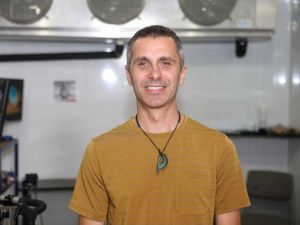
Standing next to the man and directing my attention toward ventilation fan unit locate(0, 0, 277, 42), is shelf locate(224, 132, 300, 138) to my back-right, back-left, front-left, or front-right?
front-right

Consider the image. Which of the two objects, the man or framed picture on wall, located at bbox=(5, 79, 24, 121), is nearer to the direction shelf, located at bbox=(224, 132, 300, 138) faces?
the man

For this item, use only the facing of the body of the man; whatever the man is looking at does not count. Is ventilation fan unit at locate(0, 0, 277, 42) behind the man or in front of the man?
behind

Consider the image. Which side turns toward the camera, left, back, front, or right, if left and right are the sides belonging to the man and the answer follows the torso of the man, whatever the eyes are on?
front

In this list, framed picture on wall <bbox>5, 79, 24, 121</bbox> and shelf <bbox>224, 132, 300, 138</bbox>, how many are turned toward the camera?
2

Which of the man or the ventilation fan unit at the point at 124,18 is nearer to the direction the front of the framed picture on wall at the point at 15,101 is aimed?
the man

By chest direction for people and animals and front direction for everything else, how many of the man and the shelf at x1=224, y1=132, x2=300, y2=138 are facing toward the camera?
2

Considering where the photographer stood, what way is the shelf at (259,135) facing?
facing the viewer

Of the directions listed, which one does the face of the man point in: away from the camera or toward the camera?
toward the camera

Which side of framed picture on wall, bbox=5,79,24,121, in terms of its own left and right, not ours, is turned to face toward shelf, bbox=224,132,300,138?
left

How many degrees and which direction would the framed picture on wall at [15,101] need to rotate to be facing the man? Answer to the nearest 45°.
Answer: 0° — it already faces them

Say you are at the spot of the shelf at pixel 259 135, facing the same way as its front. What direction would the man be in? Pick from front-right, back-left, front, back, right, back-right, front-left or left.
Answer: front
